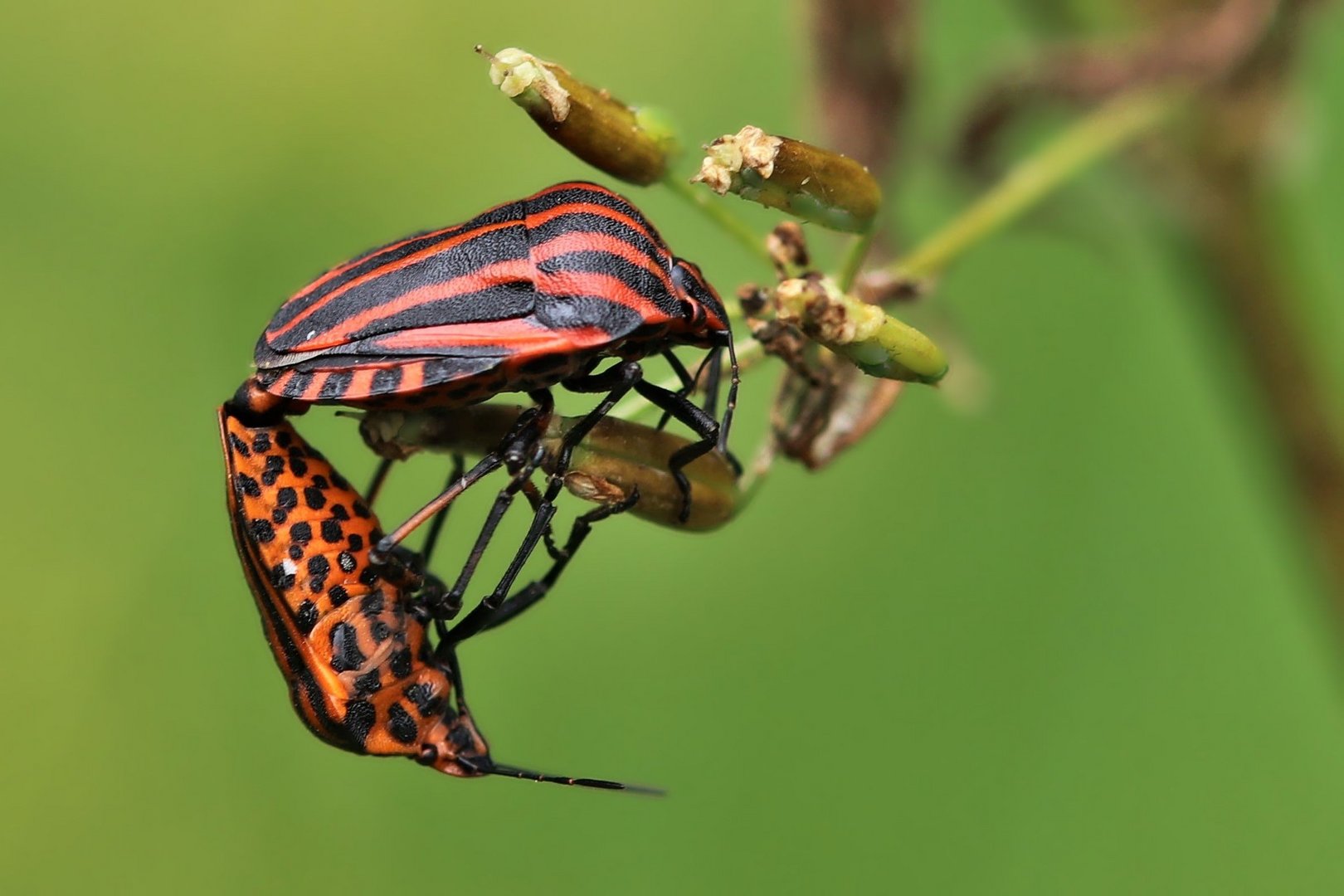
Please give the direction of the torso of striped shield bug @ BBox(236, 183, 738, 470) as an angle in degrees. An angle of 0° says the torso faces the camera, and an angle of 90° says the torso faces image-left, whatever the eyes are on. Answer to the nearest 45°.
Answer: approximately 270°

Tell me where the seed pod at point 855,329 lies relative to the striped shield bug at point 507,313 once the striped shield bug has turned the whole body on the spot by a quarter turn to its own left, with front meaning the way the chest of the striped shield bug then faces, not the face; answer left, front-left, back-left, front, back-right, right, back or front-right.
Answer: back-right
